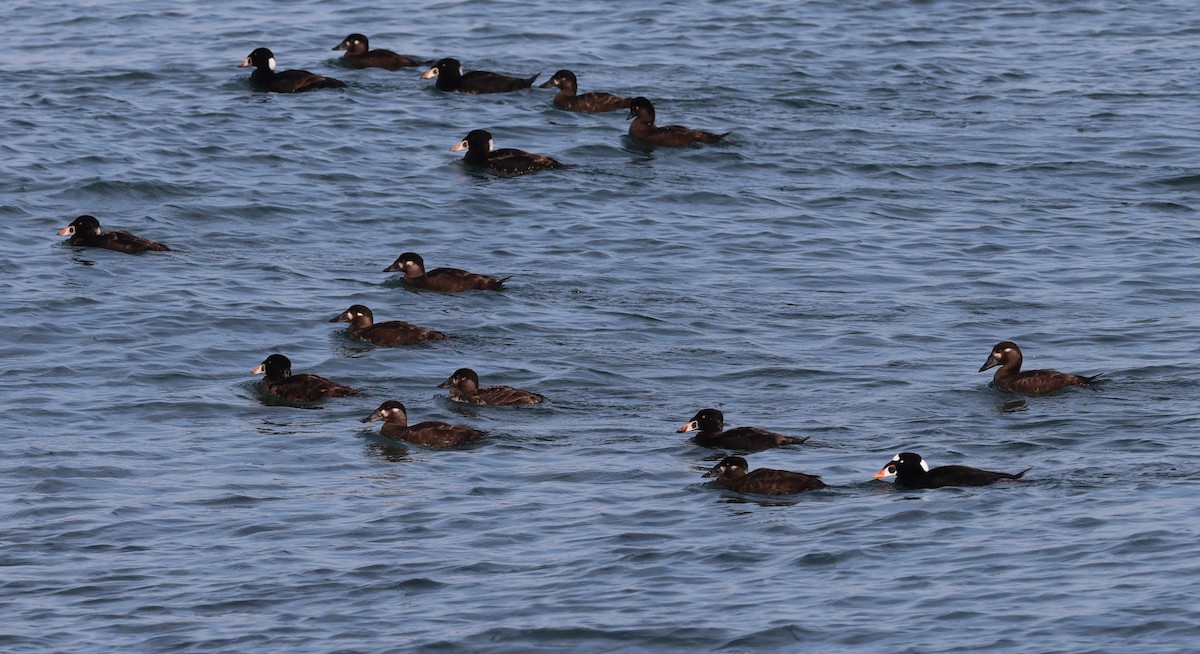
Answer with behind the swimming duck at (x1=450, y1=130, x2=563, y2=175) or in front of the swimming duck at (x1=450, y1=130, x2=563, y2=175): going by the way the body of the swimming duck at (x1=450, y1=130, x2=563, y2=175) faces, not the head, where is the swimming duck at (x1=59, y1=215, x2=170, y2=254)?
in front

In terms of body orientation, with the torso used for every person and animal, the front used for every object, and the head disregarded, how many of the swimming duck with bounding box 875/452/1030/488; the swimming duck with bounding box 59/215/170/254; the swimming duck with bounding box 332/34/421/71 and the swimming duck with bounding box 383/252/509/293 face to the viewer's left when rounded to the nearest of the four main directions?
4

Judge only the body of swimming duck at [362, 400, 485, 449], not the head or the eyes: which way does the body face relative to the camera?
to the viewer's left

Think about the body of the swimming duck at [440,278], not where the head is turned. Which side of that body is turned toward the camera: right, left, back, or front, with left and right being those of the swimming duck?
left

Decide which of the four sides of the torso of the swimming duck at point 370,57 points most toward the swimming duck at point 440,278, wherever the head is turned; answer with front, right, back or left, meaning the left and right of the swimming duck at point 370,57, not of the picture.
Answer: left

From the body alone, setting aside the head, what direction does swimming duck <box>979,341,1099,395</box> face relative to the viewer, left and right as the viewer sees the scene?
facing to the left of the viewer

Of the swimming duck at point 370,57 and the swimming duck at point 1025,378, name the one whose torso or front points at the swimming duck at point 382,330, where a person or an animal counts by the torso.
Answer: the swimming duck at point 1025,378

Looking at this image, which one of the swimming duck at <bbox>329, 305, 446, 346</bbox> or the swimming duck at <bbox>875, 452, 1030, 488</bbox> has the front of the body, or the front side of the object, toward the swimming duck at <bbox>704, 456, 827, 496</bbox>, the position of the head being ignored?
the swimming duck at <bbox>875, 452, 1030, 488</bbox>

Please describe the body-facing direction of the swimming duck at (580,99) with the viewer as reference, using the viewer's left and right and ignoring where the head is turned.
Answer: facing to the left of the viewer

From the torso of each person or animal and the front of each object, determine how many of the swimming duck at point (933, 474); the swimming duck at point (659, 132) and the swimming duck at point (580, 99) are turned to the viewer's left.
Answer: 3

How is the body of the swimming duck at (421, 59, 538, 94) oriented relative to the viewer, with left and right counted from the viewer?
facing to the left of the viewer

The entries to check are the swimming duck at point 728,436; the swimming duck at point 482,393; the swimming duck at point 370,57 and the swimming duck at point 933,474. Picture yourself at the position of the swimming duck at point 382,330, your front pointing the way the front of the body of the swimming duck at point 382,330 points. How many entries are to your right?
1

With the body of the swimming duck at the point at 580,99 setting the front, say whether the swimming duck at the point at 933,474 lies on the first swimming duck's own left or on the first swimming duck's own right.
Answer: on the first swimming duck's own left

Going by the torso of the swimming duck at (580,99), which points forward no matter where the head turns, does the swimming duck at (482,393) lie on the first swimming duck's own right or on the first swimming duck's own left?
on the first swimming duck's own left

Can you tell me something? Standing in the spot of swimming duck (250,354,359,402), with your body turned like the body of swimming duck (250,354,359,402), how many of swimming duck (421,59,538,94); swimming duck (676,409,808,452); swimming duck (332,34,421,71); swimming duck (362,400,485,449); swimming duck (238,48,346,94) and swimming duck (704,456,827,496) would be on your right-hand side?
3

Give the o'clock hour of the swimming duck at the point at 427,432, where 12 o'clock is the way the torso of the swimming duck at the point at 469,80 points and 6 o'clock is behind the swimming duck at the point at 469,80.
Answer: the swimming duck at the point at 427,432 is roughly at 9 o'clock from the swimming duck at the point at 469,80.

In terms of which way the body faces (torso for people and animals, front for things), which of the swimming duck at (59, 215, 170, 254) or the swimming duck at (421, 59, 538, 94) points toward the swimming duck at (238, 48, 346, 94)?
the swimming duck at (421, 59, 538, 94)

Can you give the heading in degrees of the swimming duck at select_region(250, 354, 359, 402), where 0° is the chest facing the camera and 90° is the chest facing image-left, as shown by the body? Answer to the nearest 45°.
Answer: approximately 90°
